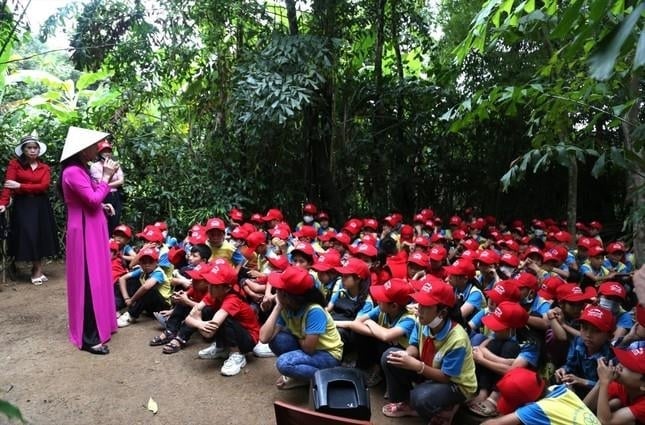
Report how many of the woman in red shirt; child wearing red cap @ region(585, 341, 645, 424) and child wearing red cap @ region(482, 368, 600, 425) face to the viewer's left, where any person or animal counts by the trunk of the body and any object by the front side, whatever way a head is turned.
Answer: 2

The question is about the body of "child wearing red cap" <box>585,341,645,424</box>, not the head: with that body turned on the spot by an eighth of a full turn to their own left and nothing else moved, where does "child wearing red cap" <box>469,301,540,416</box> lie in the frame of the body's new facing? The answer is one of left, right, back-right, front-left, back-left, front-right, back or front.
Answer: right

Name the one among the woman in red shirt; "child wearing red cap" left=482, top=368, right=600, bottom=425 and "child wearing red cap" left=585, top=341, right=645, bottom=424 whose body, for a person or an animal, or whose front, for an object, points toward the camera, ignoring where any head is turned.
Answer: the woman in red shirt

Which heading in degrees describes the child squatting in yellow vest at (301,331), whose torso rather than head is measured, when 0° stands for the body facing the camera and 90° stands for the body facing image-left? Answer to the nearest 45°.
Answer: approximately 45°

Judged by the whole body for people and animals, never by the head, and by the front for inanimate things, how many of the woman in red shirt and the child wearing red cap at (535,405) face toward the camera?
1

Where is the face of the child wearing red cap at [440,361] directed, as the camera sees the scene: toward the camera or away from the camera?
toward the camera

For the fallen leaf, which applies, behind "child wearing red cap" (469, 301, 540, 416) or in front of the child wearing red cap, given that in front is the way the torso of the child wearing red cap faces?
in front

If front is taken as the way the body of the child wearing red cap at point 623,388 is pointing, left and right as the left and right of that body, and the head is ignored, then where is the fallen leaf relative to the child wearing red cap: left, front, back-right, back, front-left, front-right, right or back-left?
front

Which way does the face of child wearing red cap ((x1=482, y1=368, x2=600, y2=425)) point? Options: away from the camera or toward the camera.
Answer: away from the camera

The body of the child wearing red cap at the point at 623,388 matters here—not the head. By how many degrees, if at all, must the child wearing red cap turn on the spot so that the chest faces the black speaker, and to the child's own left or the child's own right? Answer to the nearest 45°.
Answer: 0° — they already face it

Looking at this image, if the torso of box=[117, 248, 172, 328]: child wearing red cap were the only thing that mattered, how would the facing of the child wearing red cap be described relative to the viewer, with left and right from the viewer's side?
facing the viewer and to the left of the viewer

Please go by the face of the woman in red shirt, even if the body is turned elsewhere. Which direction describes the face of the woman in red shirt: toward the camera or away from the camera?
toward the camera

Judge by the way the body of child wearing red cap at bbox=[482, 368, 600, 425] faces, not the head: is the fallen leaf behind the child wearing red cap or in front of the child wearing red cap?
in front

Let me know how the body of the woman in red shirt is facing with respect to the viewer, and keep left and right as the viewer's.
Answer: facing the viewer

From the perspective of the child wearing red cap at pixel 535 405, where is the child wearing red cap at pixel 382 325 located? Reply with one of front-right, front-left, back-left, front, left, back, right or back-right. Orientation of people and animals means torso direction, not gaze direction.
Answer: front-right

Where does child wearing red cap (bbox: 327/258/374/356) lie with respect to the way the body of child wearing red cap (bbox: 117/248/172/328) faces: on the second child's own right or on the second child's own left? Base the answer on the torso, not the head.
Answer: on the second child's own left

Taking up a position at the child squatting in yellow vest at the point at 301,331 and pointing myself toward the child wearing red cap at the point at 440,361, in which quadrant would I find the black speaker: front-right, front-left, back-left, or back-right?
front-right
